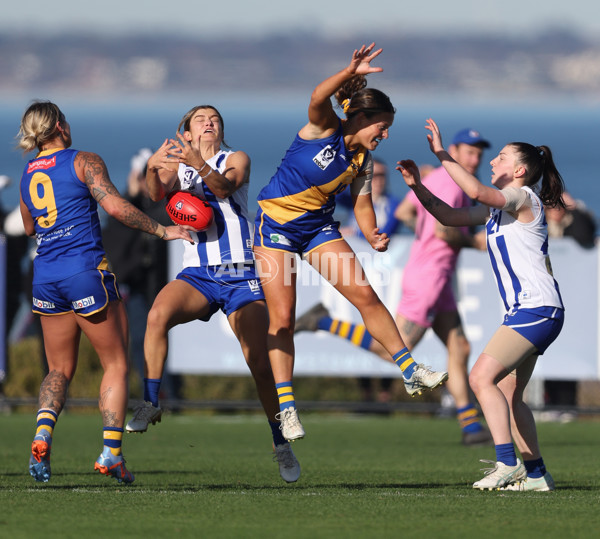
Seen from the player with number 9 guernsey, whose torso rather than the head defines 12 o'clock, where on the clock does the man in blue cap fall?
The man in blue cap is roughly at 12 o'clock from the player with number 9 guernsey.

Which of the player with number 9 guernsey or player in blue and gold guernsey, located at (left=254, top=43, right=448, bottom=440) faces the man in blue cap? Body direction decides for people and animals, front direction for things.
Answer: the player with number 9 guernsey

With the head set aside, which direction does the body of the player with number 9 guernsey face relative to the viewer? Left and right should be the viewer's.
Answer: facing away from the viewer and to the right of the viewer

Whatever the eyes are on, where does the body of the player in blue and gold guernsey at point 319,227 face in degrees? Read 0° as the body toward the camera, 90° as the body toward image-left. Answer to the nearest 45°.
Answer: approximately 315°

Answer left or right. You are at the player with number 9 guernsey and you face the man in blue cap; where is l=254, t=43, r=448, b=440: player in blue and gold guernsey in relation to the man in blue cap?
right

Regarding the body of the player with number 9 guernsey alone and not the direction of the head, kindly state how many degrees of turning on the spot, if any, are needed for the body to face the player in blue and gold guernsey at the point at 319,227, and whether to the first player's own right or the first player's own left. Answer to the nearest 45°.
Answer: approximately 45° to the first player's own right

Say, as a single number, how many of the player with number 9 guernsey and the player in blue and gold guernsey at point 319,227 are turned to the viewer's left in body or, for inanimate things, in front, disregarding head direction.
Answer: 0

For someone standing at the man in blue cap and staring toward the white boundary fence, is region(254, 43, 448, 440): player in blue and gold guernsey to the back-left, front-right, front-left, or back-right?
back-left

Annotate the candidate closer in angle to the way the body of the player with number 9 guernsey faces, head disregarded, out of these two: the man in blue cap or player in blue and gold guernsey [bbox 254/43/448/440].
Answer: the man in blue cap

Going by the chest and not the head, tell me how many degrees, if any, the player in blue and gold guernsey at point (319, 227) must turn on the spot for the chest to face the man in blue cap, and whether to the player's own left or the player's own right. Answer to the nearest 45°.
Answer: approximately 135° to the player's own left

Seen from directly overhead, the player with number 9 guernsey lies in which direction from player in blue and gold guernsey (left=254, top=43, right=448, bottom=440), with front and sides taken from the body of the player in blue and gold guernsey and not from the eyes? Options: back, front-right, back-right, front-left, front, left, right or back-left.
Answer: back-right

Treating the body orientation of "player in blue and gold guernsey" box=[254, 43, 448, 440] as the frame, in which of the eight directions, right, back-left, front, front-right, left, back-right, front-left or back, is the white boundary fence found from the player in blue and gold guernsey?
back-left
